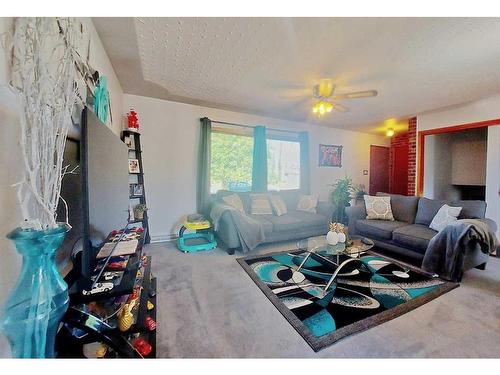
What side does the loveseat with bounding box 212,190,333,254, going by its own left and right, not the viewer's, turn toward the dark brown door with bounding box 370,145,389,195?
left

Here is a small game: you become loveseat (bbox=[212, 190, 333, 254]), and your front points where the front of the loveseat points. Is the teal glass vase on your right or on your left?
on your right

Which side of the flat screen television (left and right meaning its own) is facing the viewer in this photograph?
right

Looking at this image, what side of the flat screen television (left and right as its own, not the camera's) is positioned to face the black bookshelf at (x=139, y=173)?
left

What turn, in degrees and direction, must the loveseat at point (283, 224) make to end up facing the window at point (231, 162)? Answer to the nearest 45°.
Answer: approximately 180°

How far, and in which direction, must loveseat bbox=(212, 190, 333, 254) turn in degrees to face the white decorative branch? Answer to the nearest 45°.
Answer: approximately 45° to its right

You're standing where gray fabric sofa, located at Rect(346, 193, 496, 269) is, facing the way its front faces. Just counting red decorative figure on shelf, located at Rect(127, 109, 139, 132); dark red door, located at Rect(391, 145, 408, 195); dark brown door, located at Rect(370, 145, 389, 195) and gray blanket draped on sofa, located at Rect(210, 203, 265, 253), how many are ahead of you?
2

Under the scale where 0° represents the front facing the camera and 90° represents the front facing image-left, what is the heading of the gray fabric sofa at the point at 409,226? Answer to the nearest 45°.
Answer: approximately 45°

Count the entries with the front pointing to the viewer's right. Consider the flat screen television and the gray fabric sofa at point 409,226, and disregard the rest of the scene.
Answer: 1

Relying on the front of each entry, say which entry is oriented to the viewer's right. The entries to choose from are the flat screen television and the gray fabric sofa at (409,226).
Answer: the flat screen television

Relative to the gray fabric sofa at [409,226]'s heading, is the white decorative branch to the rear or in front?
in front

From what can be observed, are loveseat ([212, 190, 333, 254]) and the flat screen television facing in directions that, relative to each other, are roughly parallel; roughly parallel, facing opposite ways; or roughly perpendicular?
roughly perpendicular
